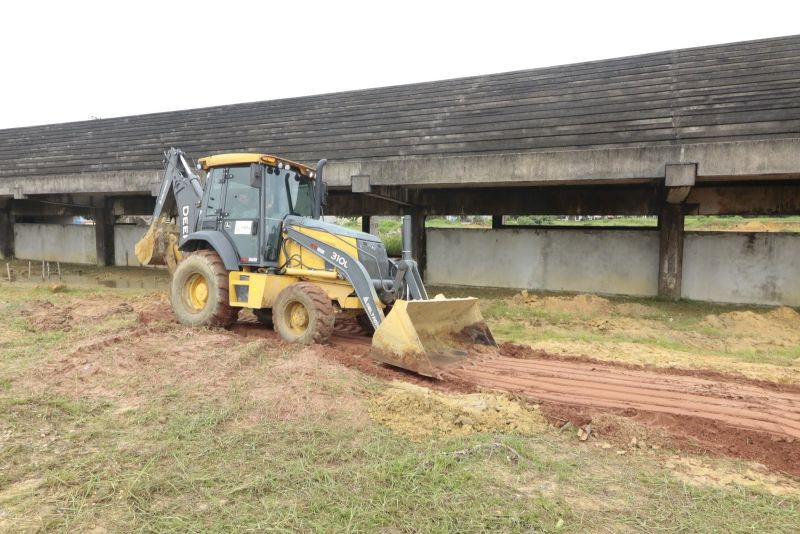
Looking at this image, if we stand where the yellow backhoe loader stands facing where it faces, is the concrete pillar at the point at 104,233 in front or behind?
behind

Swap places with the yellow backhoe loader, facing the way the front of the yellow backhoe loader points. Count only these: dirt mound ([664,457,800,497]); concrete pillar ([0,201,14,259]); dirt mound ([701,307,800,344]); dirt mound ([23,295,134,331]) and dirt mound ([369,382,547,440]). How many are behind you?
2

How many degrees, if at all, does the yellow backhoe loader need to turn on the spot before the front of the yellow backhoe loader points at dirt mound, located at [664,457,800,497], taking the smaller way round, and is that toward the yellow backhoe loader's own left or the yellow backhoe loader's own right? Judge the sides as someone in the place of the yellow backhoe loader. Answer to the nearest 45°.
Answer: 0° — it already faces it

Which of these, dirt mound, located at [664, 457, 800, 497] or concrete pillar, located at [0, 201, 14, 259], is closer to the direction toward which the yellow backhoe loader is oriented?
the dirt mound

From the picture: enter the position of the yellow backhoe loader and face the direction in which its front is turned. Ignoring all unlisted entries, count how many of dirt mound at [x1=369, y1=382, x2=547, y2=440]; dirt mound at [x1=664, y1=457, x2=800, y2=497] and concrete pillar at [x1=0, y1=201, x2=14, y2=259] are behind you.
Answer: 1

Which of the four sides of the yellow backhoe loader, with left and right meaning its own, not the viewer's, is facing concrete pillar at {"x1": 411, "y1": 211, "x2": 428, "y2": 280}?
left

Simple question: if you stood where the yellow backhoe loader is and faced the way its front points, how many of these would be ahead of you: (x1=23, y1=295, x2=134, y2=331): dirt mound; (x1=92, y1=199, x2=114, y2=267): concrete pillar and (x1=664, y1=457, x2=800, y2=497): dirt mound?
1

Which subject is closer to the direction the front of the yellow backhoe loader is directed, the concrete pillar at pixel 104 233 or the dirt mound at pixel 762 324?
the dirt mound

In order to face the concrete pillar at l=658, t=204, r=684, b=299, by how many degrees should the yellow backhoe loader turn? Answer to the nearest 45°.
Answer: approximately 90° to its left

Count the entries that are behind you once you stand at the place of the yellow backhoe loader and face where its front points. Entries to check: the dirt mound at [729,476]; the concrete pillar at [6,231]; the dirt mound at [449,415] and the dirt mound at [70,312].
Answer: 2

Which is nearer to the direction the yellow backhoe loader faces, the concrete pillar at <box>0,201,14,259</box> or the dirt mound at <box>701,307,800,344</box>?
the dirt mound

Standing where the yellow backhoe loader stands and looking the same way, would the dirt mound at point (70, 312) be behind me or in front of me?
behind

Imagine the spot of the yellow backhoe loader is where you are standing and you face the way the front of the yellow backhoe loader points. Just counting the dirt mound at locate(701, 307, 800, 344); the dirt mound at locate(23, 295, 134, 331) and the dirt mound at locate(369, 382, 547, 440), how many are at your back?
1

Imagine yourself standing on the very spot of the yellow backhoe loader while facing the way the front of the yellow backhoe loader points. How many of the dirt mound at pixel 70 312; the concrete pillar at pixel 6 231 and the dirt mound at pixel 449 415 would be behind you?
2

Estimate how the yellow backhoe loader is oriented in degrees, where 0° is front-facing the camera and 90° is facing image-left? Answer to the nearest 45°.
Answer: approximately 315°
